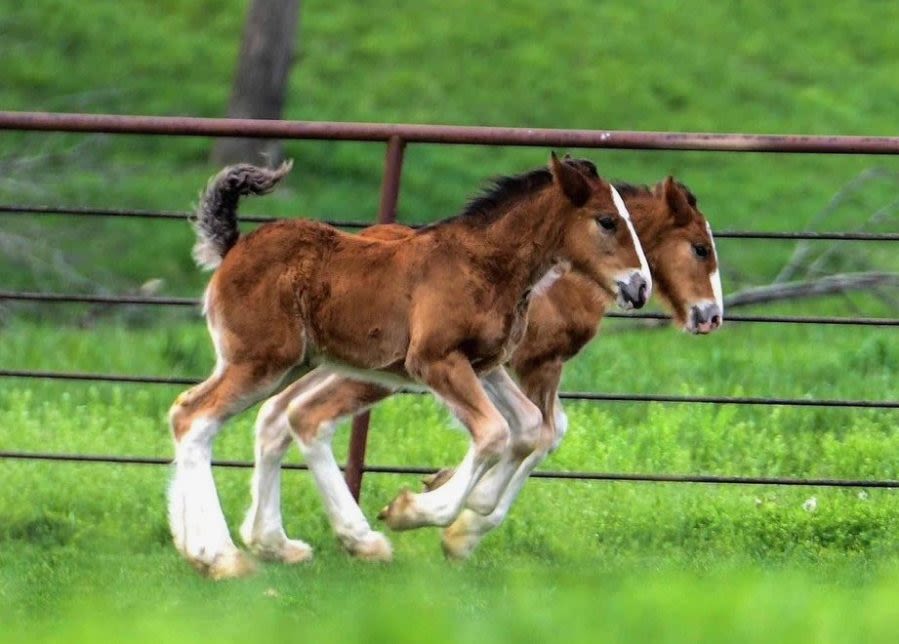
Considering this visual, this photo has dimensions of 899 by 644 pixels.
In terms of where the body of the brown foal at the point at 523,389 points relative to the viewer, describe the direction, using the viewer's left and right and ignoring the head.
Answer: facing to the right of the viewer

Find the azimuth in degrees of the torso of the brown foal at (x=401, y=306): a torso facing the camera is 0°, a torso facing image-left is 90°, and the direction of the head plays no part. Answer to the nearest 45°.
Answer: approximately 270°

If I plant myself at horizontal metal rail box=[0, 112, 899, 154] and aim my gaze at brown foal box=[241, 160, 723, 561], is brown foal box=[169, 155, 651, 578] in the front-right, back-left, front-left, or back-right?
front-right

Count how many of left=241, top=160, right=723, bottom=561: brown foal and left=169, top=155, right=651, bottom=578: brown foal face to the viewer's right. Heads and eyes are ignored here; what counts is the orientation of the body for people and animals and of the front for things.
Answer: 2

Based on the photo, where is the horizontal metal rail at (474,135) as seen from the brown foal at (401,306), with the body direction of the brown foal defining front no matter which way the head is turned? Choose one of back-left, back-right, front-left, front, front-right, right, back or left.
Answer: left

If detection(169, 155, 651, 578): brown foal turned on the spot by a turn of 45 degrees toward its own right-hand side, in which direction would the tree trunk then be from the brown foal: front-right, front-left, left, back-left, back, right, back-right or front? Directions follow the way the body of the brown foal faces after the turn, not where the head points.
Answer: back-left

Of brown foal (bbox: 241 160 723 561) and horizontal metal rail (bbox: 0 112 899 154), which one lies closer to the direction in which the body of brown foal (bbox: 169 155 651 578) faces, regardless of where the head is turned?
the brown foal
